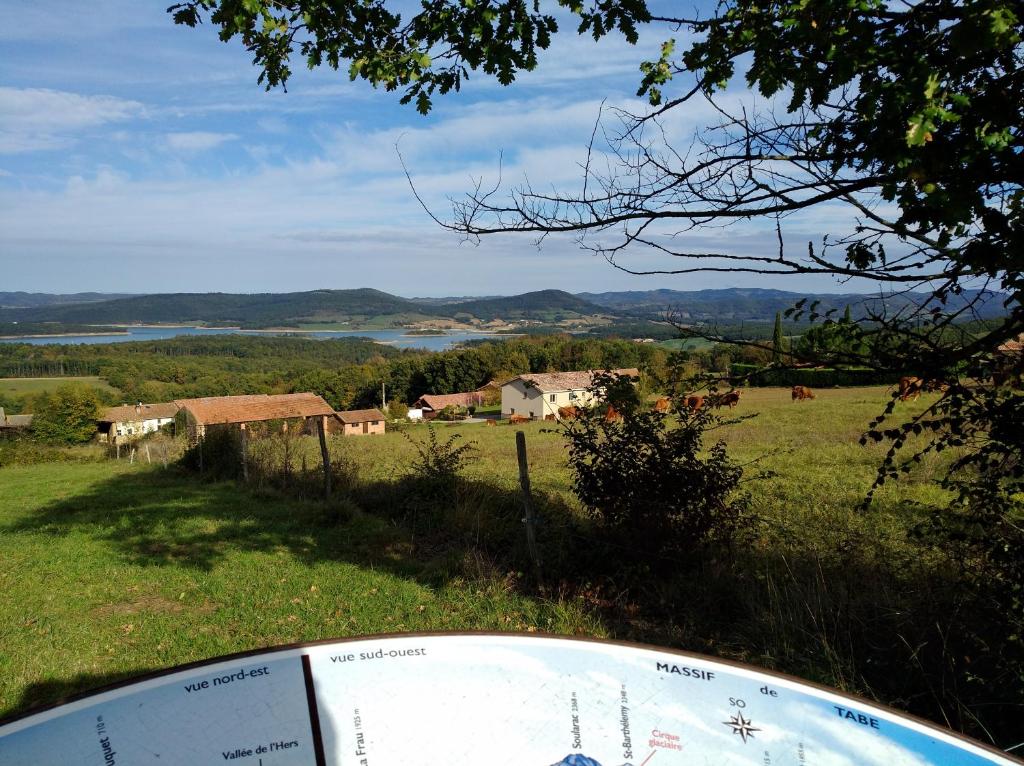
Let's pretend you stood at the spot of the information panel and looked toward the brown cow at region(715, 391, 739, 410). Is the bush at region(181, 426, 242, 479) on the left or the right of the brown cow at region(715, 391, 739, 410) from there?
left

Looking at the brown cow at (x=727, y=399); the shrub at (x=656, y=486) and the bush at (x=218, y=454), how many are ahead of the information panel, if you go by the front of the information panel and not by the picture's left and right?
0

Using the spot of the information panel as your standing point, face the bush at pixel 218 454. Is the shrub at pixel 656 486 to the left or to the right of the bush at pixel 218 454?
right

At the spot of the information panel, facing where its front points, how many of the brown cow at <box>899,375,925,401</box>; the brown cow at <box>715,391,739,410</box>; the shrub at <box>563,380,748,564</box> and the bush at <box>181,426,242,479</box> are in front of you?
0

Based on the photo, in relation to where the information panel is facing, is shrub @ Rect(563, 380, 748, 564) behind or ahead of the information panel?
behind

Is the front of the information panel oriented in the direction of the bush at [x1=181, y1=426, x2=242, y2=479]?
no

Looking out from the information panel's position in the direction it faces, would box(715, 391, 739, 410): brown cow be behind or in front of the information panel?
behind

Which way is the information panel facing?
toward the camera

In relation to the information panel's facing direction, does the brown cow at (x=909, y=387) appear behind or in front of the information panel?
behind
